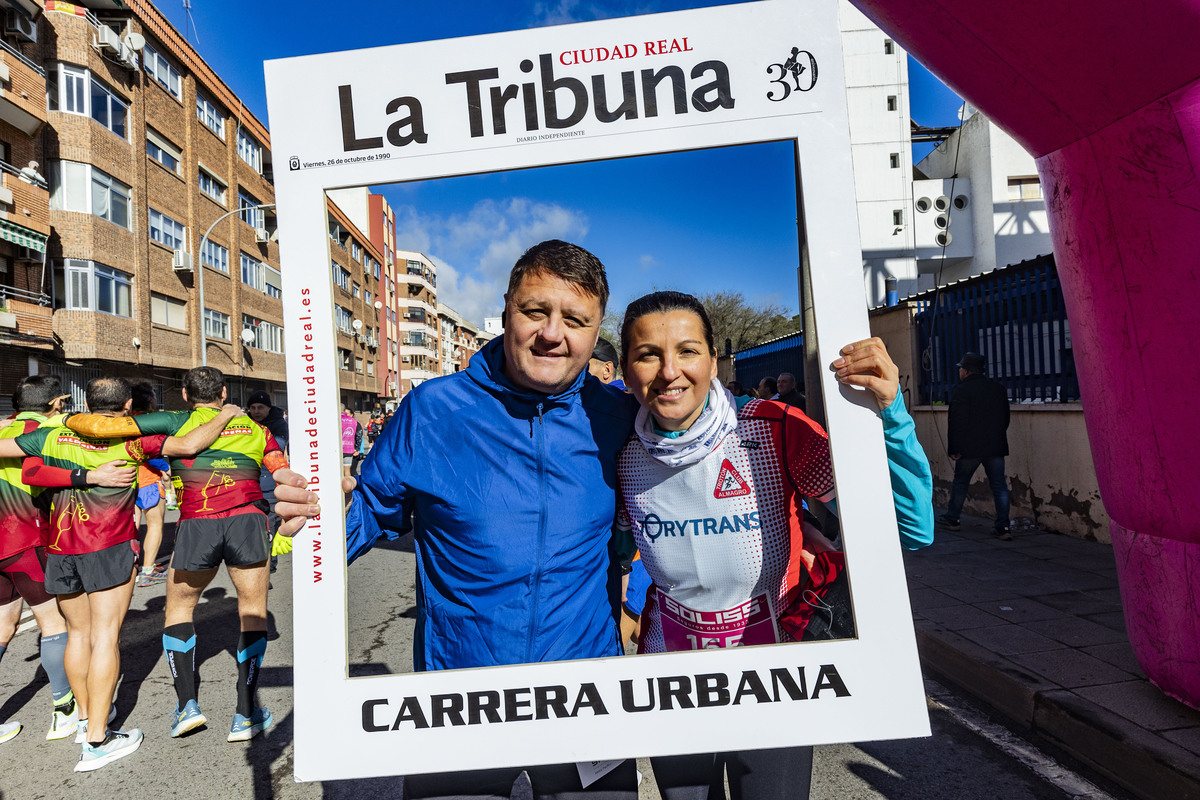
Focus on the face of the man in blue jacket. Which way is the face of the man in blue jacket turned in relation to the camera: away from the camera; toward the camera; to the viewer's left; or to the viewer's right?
toward the camera

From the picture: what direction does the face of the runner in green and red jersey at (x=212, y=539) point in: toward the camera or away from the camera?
away from the camera

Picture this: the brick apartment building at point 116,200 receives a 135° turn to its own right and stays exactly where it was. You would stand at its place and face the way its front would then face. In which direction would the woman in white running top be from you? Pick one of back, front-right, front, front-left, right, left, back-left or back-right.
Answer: left

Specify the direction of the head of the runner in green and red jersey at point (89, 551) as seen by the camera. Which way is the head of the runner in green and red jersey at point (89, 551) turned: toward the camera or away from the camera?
away from the camera

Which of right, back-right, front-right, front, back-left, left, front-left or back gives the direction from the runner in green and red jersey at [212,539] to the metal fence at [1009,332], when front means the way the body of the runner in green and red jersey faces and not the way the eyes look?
right

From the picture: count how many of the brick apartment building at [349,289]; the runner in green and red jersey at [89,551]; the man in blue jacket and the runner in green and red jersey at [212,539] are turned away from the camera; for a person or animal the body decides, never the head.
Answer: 2

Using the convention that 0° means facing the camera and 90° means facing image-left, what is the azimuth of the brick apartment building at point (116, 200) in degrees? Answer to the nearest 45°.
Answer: approximately 315°

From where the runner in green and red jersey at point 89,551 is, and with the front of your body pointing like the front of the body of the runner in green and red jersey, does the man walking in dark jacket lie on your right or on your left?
on your right

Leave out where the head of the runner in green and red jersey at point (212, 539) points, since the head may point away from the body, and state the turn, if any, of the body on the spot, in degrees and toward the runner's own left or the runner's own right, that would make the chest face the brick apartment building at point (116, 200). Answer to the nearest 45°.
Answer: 0° — they already face it

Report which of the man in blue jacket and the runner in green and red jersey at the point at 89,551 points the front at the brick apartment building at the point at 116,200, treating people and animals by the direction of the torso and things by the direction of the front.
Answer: the runner in green and red jersey

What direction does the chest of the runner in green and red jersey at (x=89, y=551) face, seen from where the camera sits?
away from the camera

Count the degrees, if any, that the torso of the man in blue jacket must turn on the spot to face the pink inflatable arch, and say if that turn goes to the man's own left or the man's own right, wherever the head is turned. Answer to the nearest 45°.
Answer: approximately 90° to the man's own left

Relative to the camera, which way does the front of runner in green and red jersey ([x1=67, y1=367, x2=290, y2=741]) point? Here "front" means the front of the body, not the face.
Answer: away from the camera

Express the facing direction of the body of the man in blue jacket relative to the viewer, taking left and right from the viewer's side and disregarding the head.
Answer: facing the viewer
